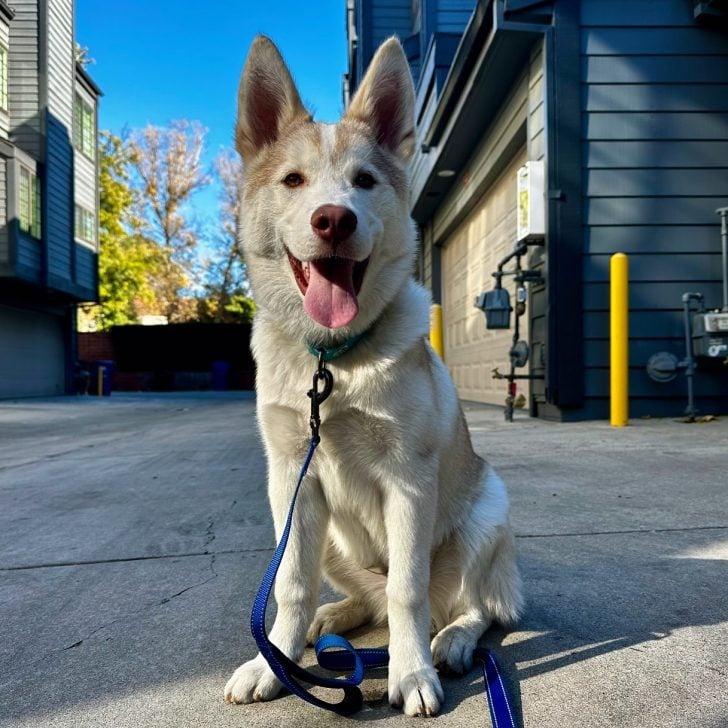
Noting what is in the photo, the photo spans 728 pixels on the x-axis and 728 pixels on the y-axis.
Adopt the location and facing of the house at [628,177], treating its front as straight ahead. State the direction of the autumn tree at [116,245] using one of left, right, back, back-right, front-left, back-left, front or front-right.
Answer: front-right

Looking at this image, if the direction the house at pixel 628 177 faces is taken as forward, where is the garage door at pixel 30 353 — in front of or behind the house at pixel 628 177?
in front

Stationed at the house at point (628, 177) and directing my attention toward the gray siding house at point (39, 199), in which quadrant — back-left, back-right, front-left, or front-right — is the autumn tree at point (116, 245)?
front-right

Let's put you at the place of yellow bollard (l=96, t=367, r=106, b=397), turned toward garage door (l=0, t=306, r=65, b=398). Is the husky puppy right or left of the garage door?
left

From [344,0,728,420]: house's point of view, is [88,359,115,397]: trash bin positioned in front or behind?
in front

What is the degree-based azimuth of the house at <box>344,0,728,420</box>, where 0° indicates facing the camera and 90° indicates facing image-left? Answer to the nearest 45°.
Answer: approximately 90°

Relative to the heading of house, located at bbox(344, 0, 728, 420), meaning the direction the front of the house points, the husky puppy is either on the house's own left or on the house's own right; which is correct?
on the house's own left

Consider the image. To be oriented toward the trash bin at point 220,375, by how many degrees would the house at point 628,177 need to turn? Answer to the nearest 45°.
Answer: approximately 45° to its right

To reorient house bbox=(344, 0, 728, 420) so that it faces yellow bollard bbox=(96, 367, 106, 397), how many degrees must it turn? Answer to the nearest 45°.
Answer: approximately 45° to its right
